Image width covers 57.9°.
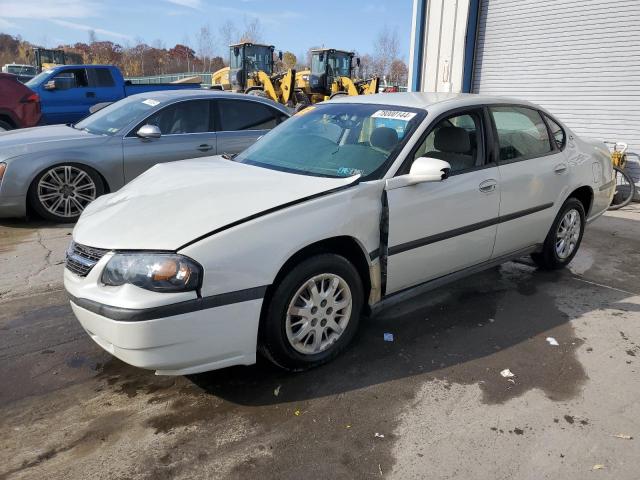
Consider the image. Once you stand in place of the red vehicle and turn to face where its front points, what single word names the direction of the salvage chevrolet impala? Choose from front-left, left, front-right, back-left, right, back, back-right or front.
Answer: left

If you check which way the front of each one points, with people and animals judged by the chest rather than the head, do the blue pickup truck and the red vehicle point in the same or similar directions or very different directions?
same or similar directions

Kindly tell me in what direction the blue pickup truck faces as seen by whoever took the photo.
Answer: facing to the left of the viewer

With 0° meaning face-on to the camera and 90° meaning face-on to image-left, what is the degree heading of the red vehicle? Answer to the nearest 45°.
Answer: approximately 90°

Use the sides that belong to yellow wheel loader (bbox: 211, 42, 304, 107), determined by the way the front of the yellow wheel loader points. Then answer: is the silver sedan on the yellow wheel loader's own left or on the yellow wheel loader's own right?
on the yellow wheel loader's own right

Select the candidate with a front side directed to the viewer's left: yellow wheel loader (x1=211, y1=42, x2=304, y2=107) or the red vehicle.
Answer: the red vehicle

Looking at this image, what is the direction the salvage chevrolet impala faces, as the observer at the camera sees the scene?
facing the viewer and to the left of the viewer

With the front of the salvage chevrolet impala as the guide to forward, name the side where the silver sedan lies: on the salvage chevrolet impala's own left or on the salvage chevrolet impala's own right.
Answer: on the salvage chevrolet impala's own right

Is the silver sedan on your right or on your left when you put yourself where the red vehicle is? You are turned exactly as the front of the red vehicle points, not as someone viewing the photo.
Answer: on your left
